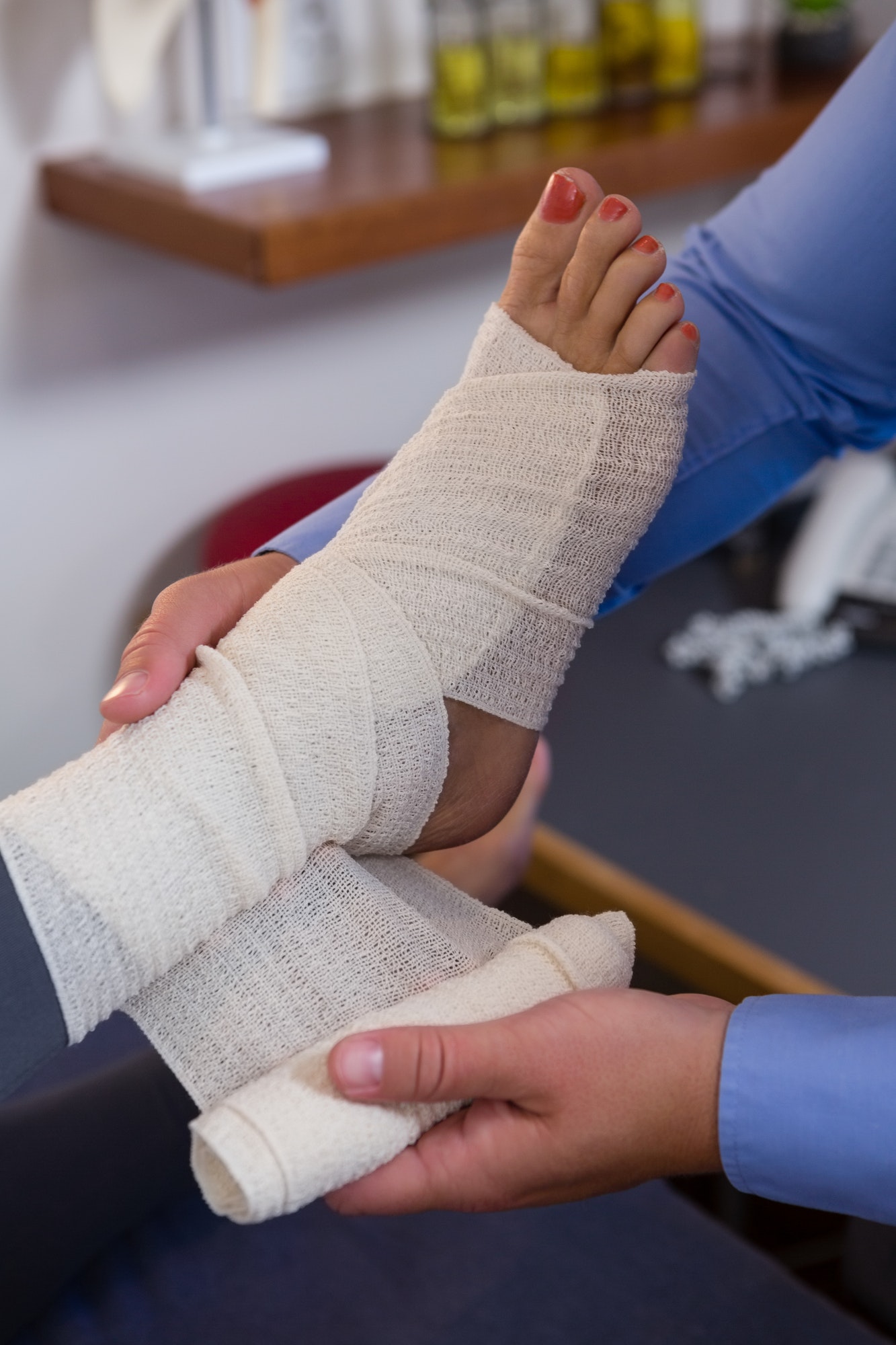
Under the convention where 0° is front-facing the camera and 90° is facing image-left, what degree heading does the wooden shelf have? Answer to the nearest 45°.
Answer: approximately 315°
